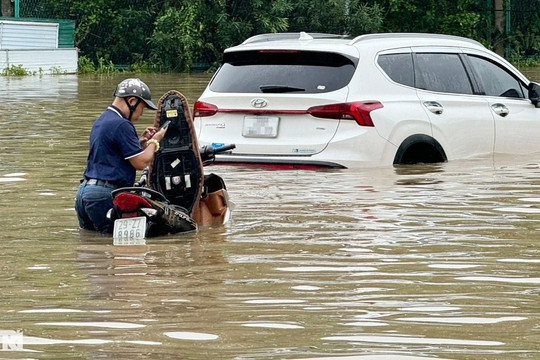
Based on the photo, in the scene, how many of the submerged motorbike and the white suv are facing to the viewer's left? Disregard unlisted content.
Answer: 0

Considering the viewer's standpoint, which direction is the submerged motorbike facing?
facing away from the viewer and to the right of the viewer

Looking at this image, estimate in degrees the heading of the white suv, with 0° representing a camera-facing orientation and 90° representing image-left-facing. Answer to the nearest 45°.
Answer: approximately 225°

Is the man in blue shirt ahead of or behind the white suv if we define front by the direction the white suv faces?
behind

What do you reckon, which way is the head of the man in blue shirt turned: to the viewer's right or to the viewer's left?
to the viewer's right

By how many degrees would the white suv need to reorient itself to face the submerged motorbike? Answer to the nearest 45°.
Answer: approximately 180°
